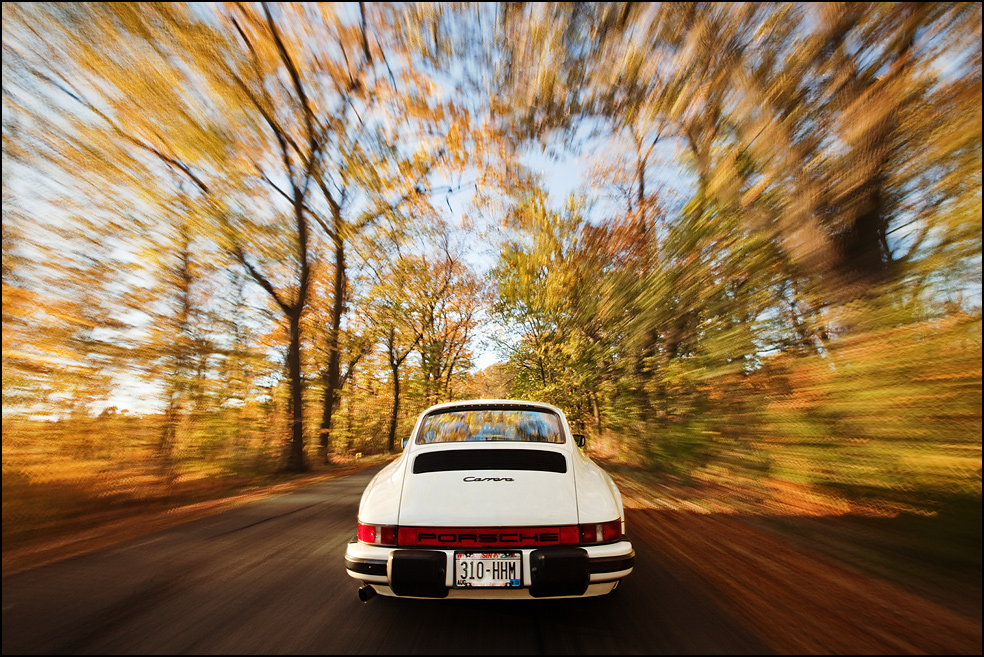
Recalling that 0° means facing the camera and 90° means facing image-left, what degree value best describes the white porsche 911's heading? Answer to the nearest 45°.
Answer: approximately 180°

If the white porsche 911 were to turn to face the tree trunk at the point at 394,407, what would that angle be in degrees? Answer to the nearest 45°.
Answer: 0° — it already faces it

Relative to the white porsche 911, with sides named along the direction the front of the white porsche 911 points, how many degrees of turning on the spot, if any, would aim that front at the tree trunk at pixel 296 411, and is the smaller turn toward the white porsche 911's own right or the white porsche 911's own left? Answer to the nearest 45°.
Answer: approximately 45° to the white porsche 911's own left

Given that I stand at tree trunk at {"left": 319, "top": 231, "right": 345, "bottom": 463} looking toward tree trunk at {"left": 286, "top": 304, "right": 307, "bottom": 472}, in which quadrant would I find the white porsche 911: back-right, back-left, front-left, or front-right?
front-left

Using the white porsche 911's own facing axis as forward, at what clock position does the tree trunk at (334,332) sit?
The tree trunk is roughly at 11 o'clock from the white porsche 911.
